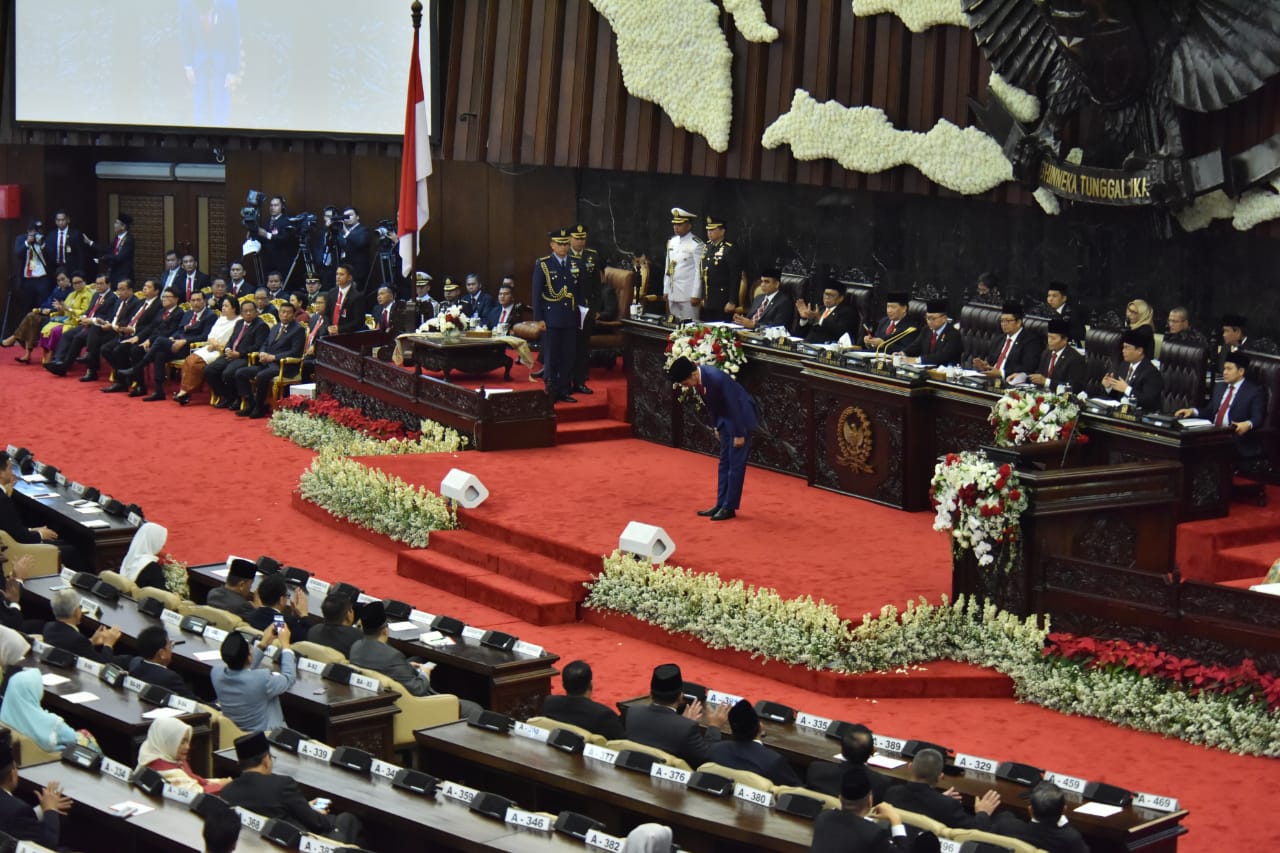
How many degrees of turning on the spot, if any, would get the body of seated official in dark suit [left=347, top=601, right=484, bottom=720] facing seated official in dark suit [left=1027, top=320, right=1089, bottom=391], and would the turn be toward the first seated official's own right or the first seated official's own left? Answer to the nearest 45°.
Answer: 0° — they already face them

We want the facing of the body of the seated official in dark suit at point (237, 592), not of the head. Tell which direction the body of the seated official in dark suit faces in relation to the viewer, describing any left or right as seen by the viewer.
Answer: facing away from the viewer and to the right of the viewer

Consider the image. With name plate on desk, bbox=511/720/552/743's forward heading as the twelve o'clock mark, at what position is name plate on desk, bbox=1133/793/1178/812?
name plate on desk, bbox=1133/793/1178/812 is roughly at 8 o'clock from name plate on desk, bbox=511/720/552/743.

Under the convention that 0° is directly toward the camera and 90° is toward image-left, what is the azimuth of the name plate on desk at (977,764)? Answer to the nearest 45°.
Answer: approximately 45°

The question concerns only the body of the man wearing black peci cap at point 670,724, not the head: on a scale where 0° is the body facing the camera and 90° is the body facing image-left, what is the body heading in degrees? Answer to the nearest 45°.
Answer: approximately 225°

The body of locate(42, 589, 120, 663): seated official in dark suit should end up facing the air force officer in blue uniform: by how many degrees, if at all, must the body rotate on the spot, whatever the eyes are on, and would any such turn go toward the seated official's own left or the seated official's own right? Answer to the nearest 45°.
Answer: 0° — they already face them

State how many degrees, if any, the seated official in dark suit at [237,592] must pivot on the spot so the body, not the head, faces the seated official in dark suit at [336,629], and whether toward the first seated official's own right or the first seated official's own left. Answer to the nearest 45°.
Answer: approximately 90° to the first seated official's own right

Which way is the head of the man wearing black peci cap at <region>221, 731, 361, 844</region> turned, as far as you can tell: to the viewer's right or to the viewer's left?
to the viewer's right

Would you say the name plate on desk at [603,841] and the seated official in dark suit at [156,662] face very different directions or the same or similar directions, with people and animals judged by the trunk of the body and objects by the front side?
very different directions

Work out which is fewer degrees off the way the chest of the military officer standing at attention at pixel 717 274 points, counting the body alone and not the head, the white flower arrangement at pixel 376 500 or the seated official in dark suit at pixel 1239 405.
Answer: the white flower arrangement
